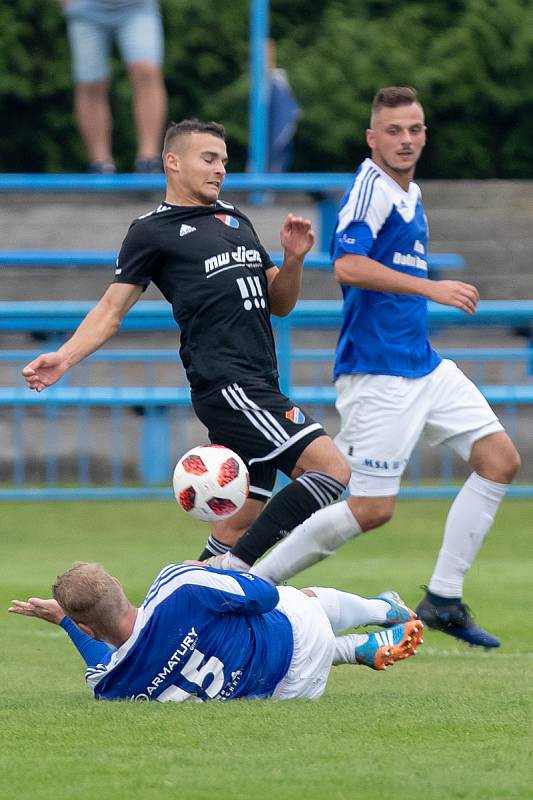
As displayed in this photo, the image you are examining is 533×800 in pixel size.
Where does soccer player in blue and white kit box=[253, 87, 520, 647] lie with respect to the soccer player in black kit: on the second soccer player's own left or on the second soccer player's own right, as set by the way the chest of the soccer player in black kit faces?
on the second soccer player's own left

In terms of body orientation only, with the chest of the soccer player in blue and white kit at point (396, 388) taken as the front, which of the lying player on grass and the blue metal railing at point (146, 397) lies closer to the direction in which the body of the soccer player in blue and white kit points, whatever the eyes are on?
the lying player on grass

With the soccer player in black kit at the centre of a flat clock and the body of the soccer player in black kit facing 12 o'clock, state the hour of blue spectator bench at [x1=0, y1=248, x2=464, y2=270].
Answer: The blue spectator bench is roughly at 7 o'clock from the soccer player in black kit.

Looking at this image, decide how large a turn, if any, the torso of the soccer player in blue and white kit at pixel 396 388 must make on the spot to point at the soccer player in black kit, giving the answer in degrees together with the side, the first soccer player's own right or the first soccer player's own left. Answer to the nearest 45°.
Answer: approximately 90° to the first soccer player's own right

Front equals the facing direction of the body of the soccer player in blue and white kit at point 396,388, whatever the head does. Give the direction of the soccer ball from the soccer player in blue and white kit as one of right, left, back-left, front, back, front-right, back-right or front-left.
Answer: right

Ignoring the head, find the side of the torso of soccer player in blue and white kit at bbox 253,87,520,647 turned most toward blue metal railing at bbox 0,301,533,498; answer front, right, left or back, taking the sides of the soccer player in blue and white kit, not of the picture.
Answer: back
